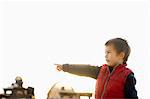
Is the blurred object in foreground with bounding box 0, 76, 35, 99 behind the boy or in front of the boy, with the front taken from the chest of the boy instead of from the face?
in front

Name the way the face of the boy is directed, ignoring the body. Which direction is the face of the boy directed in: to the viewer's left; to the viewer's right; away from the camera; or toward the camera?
to the viewer's left
